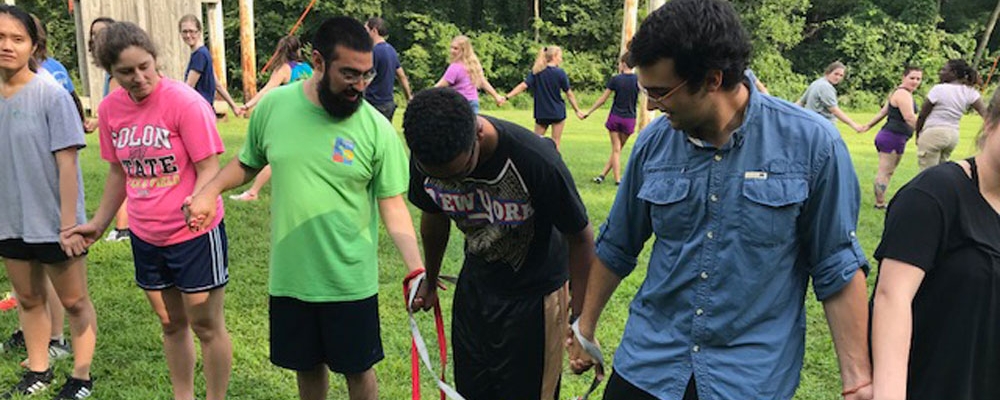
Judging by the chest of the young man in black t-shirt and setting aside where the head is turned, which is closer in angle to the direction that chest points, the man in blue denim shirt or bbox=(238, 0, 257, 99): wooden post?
the man in blue denim shirt

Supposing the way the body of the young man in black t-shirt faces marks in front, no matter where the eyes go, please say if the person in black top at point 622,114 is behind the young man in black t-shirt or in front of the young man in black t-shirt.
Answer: behind

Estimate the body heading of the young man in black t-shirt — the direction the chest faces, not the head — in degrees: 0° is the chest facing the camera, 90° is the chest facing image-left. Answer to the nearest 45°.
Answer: approximately 45°

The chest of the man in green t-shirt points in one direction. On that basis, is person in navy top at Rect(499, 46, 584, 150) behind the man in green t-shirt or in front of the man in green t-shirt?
behind

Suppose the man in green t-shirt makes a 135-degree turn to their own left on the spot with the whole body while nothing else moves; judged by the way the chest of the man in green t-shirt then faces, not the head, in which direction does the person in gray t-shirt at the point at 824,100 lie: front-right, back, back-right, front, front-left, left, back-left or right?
front

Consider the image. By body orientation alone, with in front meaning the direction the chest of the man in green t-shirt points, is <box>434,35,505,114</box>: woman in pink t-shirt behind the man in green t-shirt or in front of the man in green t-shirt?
behind

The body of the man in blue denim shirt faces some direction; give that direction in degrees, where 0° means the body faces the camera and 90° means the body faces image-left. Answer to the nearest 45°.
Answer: approximately 45°
